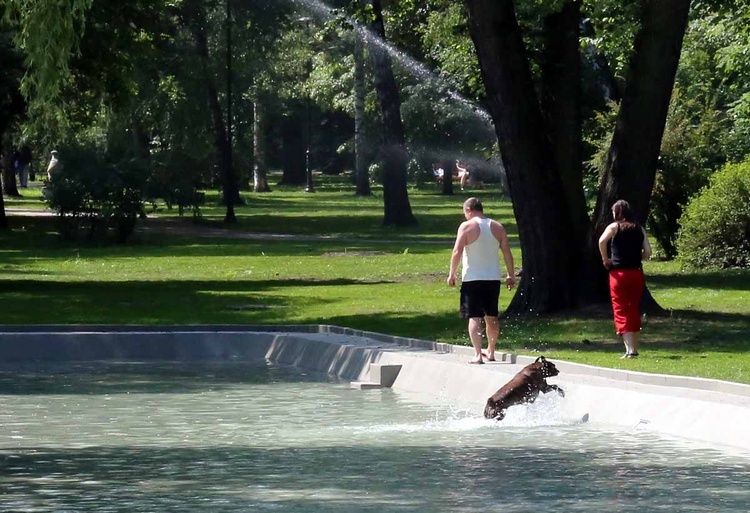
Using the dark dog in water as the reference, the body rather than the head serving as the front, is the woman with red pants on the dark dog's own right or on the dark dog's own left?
on the dark dog's own left

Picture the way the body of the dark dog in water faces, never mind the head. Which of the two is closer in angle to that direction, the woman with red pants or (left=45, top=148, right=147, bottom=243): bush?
the woman with red pants

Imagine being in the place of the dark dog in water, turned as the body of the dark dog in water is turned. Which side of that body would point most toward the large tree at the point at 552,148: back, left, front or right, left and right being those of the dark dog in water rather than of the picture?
left

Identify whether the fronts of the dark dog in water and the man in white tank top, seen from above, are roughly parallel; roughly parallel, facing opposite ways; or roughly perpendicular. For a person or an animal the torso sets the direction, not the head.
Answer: roughly perpendicular

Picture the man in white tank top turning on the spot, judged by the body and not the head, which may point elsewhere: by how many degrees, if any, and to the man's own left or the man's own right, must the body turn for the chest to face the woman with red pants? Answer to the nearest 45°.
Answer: approximately 90° to the man's own right

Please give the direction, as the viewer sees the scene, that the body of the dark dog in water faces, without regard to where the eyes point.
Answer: to the viewer's right

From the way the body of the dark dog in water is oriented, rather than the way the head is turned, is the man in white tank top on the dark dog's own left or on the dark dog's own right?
on the dark dog's own left

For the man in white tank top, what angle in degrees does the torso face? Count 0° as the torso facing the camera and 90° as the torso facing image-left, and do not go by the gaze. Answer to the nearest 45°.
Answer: approximately 180°

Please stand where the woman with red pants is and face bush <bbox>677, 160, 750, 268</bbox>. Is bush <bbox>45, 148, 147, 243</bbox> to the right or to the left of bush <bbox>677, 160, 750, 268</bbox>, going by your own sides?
left

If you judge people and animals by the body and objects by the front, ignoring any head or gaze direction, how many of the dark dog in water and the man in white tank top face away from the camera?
1
